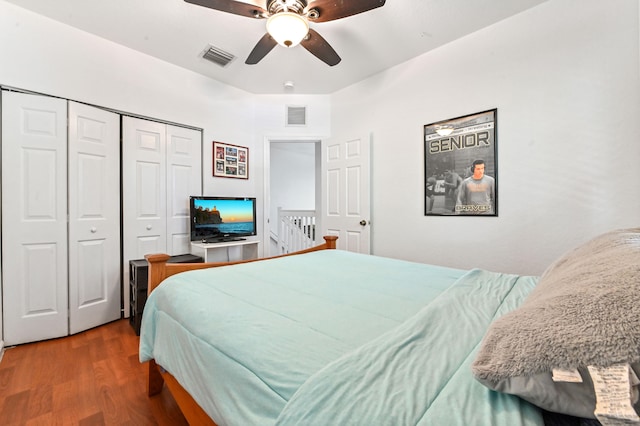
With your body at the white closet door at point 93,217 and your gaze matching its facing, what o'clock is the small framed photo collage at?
The small framed photo collage is roughly at 10 o'clock from the white closet door.

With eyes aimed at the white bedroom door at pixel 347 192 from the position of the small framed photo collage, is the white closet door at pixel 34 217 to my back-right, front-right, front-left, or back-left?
back-right

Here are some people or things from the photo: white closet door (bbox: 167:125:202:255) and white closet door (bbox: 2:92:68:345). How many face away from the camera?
0

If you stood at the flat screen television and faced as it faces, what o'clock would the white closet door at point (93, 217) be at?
The white closet door is roughly at 4 o'clock from the flat screen television.

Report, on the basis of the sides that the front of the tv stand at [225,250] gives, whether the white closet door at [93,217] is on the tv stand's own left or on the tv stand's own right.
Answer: on the tv stand's own right

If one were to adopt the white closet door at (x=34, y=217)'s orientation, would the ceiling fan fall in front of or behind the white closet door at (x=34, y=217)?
in front

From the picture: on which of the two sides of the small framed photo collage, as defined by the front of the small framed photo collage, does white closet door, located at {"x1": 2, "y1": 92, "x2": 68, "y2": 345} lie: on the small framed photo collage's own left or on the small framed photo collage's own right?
on the small framed photo collage's own right

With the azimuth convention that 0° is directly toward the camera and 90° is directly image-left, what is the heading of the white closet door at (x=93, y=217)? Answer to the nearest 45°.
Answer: approximately 315°
